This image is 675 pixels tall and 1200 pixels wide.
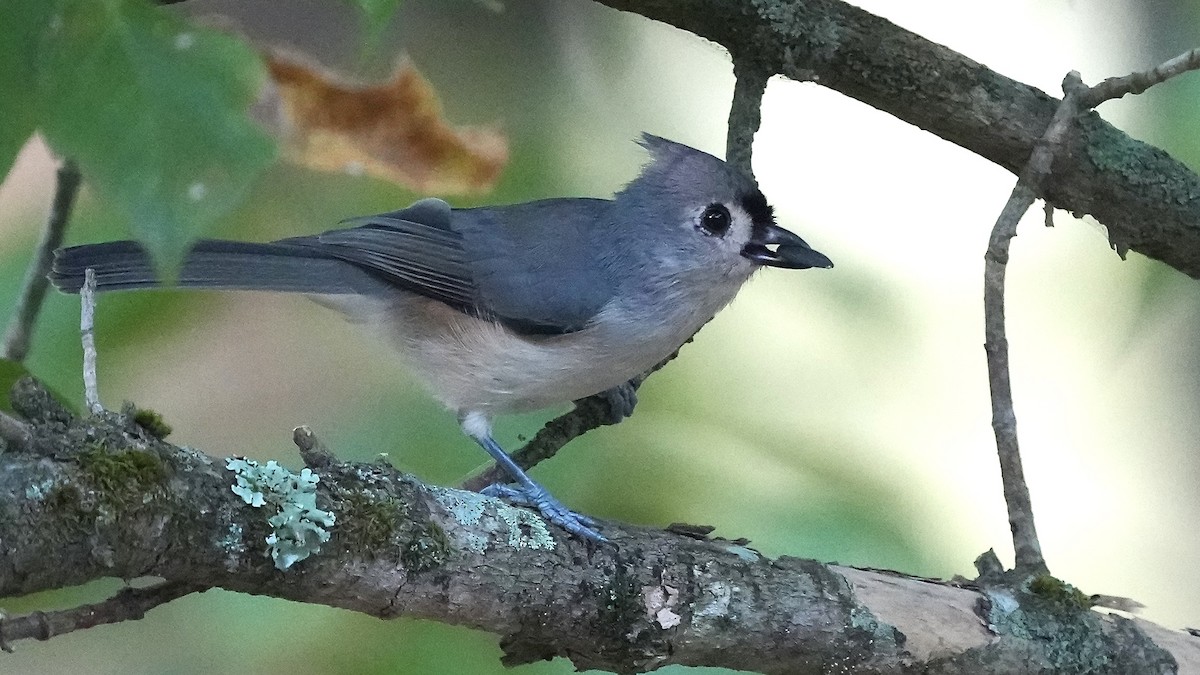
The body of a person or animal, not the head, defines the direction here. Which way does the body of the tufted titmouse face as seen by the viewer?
to the viewer's right

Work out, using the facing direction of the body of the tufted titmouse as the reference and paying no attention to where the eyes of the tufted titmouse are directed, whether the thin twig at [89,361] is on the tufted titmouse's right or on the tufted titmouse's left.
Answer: on the tufted titmouse's right

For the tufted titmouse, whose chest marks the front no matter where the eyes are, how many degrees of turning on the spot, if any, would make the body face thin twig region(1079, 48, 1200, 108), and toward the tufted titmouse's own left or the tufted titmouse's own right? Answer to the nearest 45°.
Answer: approximately 45° to the tufted titmouse's own right

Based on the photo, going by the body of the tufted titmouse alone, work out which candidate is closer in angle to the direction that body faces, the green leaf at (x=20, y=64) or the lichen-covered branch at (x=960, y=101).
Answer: the lichen-covered branch

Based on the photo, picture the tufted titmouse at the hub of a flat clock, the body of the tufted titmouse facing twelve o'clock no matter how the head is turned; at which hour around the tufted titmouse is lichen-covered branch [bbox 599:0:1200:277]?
The lichen-covered branch is roughly at 1 o'clock from the tufted titmouse.
